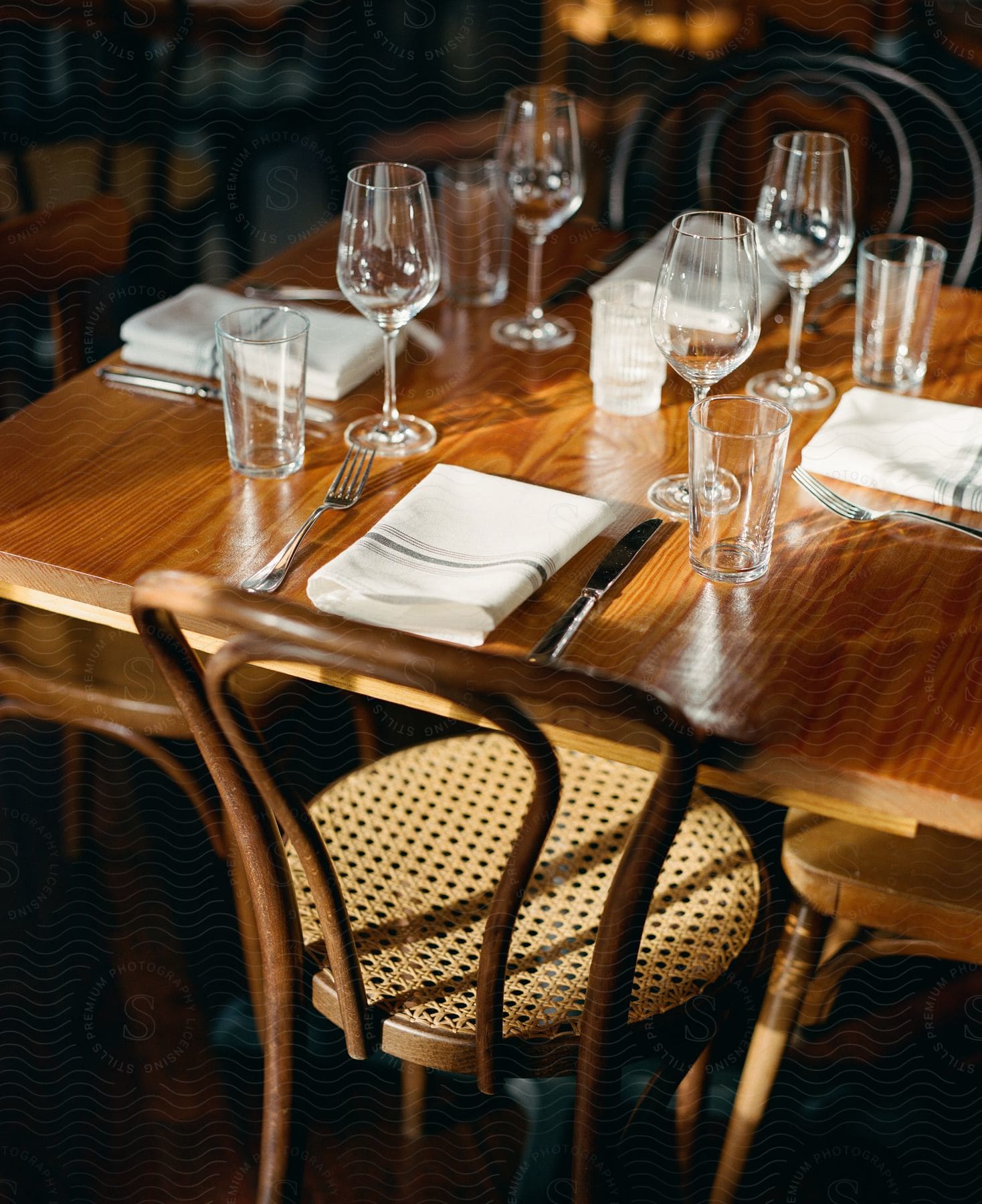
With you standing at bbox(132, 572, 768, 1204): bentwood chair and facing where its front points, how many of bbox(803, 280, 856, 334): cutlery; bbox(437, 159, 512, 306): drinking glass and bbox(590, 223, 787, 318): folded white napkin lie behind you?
0

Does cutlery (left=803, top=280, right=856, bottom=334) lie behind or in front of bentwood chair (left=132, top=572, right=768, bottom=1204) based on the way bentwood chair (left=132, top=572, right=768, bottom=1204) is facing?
in front

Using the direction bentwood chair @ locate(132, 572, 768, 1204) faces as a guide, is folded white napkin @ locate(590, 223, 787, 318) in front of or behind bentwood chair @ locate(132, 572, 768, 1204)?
in front

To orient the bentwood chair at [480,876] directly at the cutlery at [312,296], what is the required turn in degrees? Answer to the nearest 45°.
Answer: approximately 45° to its left

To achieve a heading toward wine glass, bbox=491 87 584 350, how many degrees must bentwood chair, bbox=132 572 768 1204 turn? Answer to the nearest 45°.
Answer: approximately 45° to its left

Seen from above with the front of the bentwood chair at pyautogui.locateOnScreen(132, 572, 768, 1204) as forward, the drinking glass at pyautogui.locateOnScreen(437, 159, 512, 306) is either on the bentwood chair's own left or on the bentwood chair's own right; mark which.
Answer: on the bentwood chair's own left

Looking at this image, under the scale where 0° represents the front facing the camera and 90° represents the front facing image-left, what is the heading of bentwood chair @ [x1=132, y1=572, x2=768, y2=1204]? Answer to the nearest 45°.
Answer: approximately 225°
